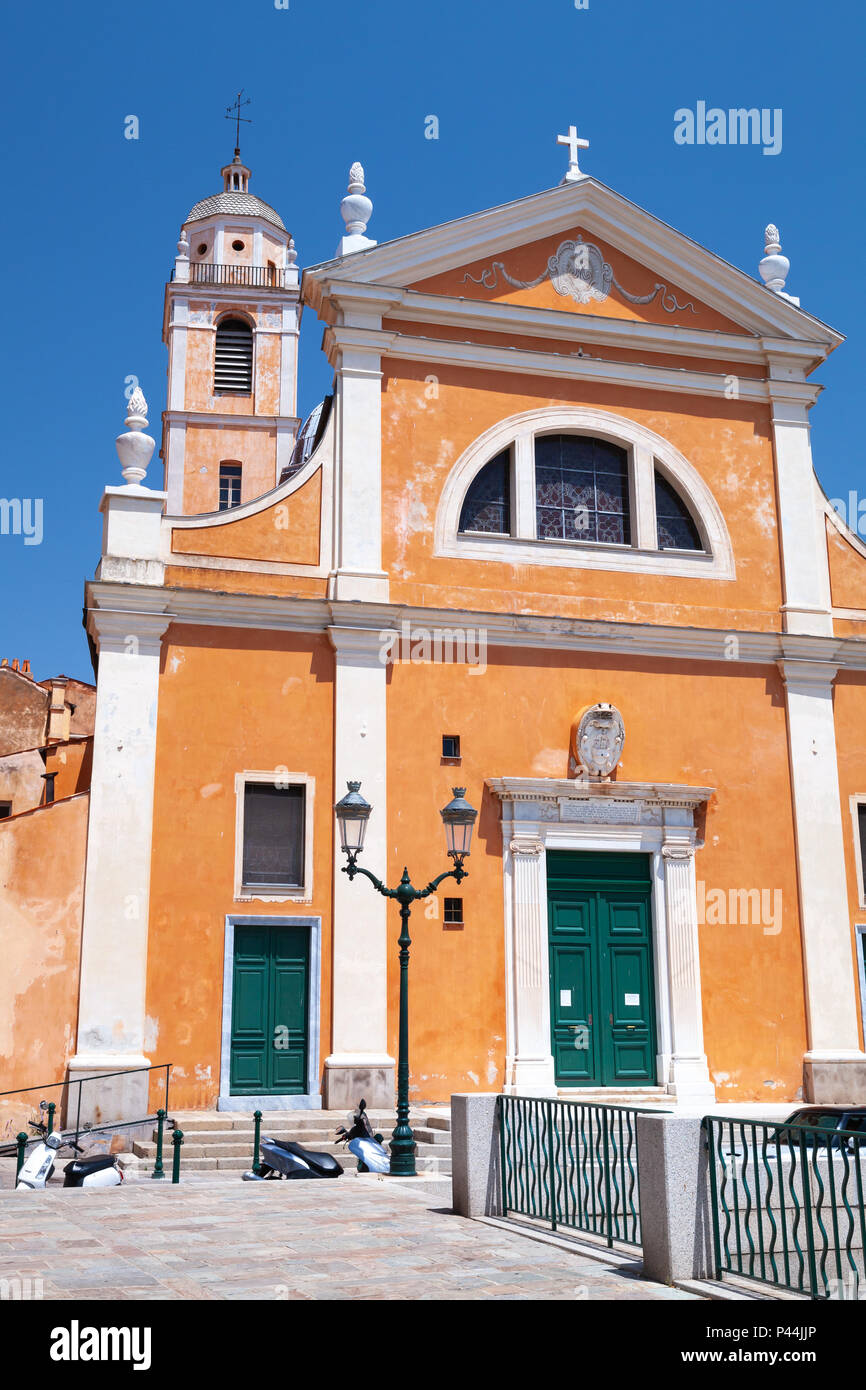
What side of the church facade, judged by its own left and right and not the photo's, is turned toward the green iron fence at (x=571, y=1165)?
front

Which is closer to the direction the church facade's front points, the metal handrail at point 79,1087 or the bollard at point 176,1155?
the bollard

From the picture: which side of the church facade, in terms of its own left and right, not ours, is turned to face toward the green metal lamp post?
front

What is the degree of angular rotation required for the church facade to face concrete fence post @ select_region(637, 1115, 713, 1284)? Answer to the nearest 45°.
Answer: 0° — it already faces it

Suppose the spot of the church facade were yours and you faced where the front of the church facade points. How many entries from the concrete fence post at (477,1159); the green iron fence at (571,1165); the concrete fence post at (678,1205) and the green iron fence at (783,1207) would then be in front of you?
4

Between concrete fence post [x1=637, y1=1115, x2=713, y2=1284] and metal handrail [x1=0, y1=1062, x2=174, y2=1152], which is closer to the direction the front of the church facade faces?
the concrete fence post

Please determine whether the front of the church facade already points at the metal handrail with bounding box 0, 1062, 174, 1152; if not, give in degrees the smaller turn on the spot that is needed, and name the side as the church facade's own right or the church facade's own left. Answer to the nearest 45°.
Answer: approximately 90° to the church facade's own right

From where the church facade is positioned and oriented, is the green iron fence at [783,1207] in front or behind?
in front

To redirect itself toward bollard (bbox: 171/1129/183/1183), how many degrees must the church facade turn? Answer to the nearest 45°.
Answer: approximately 45° to its right

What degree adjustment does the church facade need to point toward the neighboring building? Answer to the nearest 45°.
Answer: approximately 90° to its right

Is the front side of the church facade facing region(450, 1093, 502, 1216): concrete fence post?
yes

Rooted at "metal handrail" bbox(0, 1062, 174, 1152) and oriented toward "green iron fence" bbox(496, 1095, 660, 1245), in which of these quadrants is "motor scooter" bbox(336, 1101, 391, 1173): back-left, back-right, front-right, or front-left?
front-left

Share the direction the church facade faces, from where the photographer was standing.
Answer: facing the viewer

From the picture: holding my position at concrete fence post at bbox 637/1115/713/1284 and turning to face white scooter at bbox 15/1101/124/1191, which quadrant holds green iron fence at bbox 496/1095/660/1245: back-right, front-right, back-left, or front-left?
front-right
